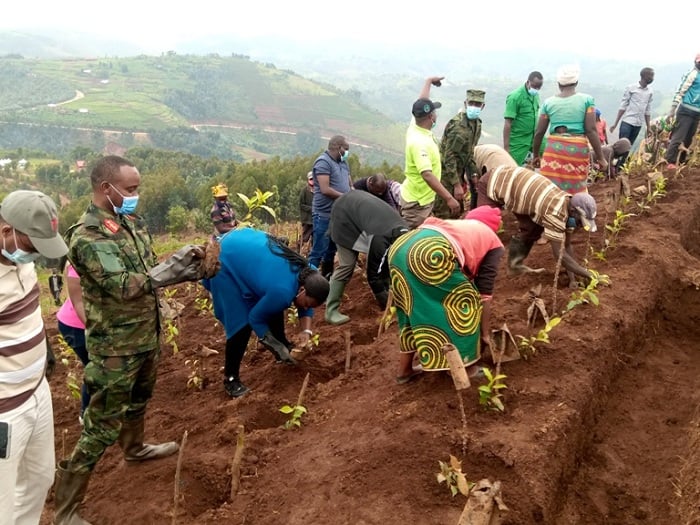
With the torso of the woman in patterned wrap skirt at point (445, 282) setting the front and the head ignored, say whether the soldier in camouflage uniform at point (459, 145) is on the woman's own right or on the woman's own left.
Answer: on the woman's own left

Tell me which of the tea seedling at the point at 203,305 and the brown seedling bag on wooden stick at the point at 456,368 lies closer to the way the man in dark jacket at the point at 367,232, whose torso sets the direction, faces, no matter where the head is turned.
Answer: the brown seedling bag on wooden stick

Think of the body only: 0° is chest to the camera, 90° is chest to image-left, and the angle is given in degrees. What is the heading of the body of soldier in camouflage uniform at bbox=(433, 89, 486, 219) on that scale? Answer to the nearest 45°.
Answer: approximately 315°

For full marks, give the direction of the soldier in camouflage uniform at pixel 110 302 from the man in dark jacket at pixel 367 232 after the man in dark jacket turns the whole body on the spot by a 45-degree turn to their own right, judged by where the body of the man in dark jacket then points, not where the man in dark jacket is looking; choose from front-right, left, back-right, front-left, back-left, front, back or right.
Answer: right

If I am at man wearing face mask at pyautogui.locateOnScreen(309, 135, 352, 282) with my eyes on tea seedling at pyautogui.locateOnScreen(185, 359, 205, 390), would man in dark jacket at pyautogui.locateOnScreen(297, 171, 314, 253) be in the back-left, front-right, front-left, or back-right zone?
back-right

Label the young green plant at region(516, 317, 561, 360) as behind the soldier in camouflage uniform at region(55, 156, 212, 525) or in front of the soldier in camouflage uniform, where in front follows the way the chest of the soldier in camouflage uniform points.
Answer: in front

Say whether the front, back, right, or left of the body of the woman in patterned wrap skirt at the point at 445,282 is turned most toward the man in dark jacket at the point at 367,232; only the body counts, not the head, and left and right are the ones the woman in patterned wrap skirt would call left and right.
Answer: left

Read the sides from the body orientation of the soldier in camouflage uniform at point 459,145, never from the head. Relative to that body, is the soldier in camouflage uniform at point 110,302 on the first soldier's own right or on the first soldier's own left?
on the first soldier's own right

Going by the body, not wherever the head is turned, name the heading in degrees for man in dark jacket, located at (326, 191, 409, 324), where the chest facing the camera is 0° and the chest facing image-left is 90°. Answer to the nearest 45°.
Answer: approximately 270°

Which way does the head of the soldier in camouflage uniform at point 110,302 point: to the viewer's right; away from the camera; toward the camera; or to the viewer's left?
to the viewer's right

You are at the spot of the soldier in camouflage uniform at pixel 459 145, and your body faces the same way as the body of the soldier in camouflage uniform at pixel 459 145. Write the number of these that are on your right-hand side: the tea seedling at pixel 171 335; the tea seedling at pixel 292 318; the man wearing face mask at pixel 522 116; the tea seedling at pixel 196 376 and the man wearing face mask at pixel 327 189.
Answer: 4

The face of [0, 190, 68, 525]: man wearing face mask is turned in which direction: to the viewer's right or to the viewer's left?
to the viewer's right

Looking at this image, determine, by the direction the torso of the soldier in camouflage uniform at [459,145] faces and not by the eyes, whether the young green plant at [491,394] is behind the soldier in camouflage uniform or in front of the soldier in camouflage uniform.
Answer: in front

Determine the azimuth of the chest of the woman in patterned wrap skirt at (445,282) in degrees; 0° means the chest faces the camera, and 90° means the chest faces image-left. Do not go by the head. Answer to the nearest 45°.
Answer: approximately 225°
